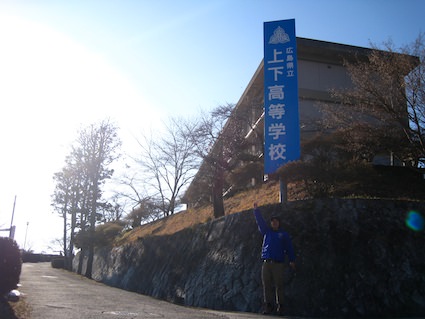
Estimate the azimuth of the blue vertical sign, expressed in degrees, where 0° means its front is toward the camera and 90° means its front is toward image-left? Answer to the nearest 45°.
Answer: approximately 0°

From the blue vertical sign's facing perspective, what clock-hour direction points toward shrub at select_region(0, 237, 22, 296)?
The shrub is roughly at 2 o'clock from the blue vertical sign.

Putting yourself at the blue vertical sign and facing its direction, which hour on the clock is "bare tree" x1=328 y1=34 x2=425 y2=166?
The bare tree is roughly at 8 o'clock from the blue vertical sign.

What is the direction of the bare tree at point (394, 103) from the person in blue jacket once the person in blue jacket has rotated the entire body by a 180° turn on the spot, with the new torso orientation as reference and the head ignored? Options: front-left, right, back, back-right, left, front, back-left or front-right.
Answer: front-right

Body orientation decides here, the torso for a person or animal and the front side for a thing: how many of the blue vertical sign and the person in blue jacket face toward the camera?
2
